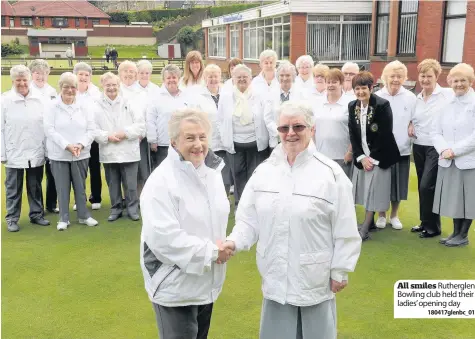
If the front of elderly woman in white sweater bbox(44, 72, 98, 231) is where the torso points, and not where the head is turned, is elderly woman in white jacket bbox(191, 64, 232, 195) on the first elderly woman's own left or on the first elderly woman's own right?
on the first elderly woman's own left

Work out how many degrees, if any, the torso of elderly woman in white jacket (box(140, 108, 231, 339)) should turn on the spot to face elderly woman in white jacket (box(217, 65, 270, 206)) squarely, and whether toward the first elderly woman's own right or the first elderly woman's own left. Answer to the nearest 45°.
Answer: approximately 135° to the first elderly woman's own left

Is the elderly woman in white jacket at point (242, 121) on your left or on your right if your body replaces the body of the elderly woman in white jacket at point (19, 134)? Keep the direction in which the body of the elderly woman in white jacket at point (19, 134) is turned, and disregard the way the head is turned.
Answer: on your left

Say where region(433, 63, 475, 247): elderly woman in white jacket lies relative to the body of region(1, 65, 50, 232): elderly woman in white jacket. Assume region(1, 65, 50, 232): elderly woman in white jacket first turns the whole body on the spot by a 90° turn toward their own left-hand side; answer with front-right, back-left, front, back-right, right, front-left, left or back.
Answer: front-right

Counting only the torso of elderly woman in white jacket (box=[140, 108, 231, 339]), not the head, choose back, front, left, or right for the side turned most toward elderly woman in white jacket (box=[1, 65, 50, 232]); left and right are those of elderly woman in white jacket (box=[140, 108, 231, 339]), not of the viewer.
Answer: back

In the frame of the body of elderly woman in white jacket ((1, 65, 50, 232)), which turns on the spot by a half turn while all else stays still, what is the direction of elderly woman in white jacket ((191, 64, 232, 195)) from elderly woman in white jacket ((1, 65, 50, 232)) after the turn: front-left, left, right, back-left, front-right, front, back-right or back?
right

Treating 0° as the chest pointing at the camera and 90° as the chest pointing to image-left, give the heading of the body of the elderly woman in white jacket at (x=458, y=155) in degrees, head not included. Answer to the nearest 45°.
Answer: approximately 45°

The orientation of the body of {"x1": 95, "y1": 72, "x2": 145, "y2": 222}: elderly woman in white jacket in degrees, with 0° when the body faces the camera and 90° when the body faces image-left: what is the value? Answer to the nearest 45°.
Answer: approximately 0°
